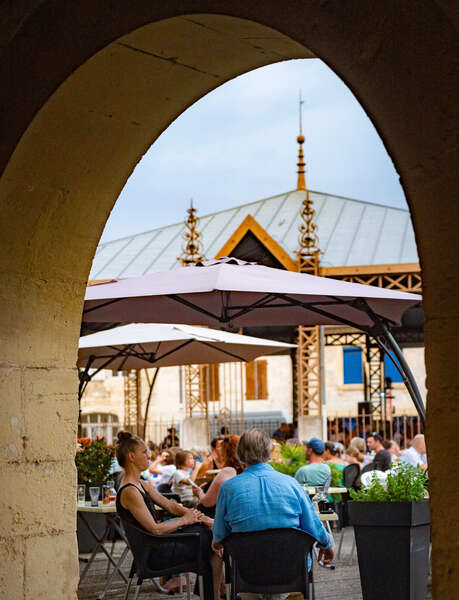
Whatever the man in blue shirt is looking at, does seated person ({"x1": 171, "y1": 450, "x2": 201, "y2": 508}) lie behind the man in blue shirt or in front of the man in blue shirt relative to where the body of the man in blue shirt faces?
in front

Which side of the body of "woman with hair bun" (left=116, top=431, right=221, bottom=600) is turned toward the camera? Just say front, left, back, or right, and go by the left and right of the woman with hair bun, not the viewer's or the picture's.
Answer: right

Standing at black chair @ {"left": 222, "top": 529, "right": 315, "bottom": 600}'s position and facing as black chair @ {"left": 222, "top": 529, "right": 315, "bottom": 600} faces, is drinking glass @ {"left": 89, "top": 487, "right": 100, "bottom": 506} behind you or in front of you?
in front

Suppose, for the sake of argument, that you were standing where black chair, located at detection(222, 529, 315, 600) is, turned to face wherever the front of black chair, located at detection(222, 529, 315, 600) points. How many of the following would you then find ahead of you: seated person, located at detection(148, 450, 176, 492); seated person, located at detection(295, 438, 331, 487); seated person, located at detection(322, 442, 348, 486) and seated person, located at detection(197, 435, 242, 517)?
4

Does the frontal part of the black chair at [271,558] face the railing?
yes

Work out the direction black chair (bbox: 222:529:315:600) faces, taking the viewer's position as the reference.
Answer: facing away from the viewer

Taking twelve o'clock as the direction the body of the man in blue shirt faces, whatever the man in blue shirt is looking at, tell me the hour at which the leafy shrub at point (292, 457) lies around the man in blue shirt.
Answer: The leafy shrub is roughly at 12 o'clock from the man in blue shirt.

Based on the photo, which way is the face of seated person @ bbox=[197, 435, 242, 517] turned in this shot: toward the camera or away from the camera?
away from the camera

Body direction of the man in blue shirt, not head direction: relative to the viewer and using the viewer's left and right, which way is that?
facing away from the viewer

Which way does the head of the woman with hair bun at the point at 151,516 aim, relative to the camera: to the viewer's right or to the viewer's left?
to the viewer's right

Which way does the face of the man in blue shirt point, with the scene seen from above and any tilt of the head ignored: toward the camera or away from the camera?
away from the camera

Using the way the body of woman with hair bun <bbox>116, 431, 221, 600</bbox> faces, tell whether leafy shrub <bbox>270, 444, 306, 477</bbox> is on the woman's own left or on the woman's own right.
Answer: on the woman's own left
